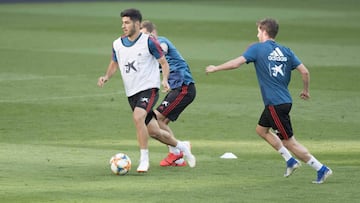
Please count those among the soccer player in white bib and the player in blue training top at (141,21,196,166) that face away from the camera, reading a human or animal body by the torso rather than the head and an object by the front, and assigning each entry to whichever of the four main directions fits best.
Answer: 0

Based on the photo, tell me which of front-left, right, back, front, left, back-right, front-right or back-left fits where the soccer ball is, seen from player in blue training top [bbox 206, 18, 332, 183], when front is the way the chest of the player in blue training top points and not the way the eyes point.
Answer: front-left

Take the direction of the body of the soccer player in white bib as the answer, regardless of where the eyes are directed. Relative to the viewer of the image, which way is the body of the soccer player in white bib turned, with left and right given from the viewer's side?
facing the viewer and to the left of the viewer

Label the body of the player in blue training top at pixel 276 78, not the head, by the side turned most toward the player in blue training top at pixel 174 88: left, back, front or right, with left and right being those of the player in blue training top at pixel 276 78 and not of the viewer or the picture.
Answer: front
